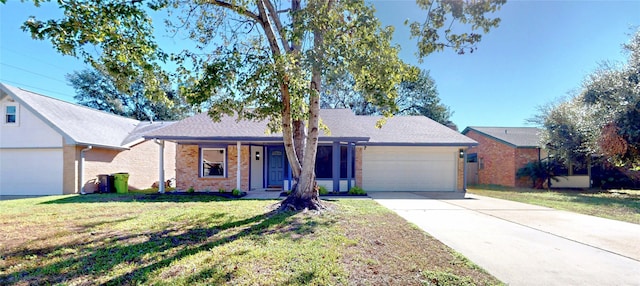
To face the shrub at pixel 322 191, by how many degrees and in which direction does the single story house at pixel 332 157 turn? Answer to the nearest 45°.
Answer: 0° — it already faces it

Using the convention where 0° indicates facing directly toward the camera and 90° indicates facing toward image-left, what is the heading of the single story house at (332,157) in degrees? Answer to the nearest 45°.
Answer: approximately 0°

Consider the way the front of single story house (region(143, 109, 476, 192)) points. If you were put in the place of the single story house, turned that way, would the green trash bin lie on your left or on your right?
on your right

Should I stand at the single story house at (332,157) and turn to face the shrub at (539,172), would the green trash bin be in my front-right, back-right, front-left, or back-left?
back-left

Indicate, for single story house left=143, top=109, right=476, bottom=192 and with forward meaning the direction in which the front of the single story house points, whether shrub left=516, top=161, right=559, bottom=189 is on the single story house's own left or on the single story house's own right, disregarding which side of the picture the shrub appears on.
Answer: on the single story house's own left

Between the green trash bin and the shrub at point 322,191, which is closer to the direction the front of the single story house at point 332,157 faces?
the shrub
